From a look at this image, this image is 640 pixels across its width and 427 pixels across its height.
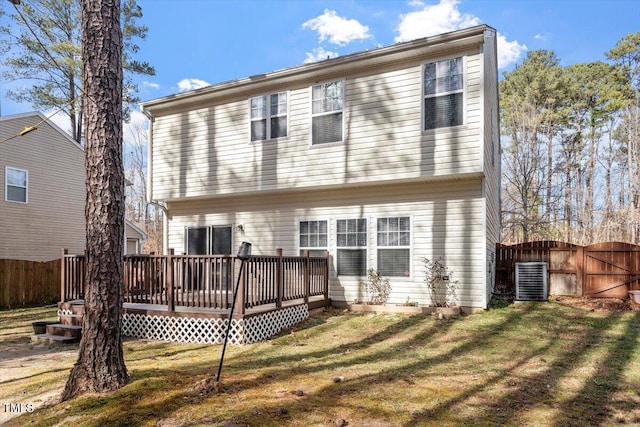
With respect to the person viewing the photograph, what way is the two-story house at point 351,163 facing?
facing away from the viewer and to the right of the viewer

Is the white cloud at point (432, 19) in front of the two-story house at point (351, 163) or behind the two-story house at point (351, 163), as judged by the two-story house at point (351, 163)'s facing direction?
in front

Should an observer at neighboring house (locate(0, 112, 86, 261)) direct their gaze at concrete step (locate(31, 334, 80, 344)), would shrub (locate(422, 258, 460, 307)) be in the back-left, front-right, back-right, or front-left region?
front-left

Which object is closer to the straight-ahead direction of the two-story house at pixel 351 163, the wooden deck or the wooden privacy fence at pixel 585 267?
the wooden privacy fence

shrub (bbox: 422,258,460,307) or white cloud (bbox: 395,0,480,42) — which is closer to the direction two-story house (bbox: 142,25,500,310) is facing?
the white cloud

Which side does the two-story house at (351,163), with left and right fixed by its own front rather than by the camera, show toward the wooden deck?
back

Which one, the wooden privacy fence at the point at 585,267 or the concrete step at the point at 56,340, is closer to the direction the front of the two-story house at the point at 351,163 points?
the wooden privacy fence
